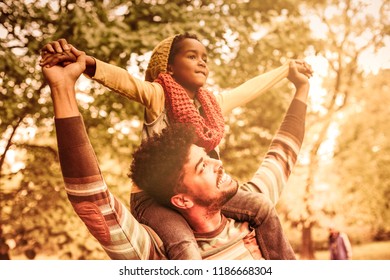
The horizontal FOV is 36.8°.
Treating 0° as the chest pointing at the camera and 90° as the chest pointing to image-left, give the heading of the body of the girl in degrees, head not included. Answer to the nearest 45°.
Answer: approximately 315°

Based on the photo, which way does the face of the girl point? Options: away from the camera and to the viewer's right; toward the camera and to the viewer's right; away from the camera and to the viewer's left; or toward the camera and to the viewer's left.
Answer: toward the camera and to the viewer's right

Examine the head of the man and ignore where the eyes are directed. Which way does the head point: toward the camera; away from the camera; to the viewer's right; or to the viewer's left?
to the viewer's right

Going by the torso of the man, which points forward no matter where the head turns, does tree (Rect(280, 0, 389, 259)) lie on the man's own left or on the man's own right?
on the man's own left
